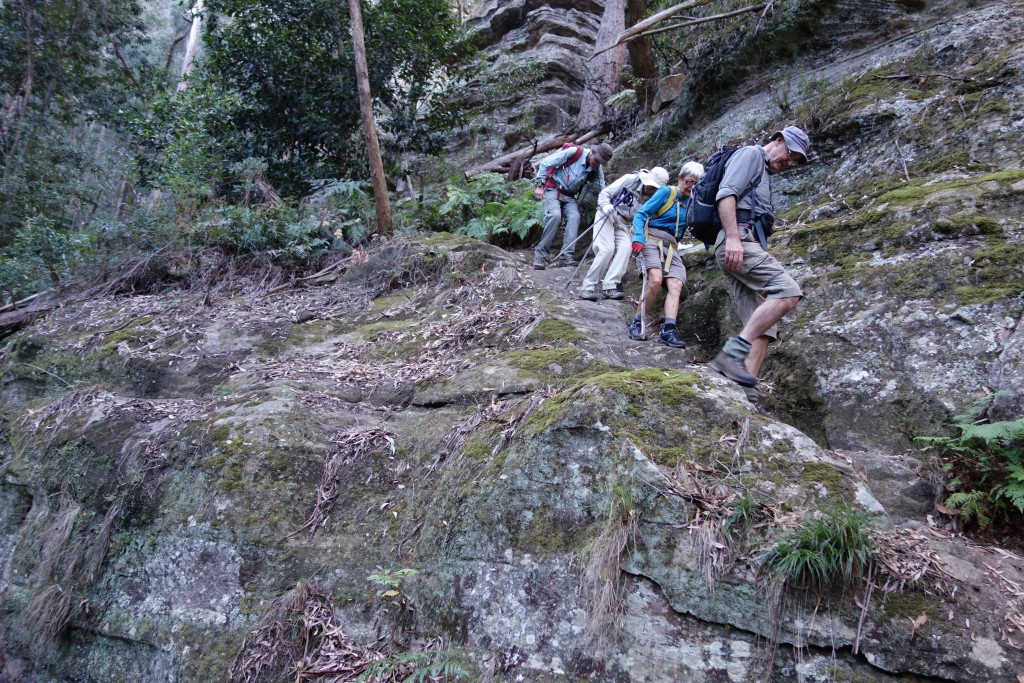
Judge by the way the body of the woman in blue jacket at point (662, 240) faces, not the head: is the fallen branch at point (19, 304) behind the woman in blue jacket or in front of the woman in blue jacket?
behind

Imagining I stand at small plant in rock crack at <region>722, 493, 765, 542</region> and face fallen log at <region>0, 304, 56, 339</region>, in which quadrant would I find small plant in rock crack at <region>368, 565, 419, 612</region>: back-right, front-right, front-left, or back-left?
front-left

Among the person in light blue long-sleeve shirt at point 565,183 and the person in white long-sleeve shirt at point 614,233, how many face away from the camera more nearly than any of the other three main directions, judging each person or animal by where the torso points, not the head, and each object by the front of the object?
0

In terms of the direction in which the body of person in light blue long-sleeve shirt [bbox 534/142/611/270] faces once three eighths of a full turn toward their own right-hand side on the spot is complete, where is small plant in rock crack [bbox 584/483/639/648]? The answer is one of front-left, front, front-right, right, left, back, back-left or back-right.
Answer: left

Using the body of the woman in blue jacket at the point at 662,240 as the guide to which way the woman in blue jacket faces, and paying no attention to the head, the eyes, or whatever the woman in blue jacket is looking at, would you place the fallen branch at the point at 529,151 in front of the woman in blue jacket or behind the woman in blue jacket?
behind

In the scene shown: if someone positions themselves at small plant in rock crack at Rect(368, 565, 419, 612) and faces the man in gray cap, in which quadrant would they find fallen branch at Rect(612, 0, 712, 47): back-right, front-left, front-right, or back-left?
front-left

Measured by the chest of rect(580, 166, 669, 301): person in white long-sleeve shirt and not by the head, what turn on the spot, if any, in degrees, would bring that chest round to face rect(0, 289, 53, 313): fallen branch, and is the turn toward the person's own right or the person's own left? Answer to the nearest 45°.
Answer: approximately 135° to the person's own right

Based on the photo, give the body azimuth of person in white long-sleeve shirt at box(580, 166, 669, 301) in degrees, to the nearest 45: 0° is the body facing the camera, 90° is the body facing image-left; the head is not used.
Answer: approximately 315°

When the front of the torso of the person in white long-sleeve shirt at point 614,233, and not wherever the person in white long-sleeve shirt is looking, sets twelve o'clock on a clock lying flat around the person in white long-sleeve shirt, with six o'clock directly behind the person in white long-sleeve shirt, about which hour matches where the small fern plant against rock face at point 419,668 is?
The small fern plant against rock face is roughly at 2 o'clock from the person in white long-sleeve shirt.

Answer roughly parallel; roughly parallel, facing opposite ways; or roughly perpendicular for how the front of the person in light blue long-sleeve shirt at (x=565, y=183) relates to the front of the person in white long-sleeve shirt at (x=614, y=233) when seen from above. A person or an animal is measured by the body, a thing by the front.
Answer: roughly parallel

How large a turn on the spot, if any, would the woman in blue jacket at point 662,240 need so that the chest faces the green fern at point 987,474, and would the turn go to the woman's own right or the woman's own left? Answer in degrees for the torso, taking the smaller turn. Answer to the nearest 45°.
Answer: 0° — they already face it

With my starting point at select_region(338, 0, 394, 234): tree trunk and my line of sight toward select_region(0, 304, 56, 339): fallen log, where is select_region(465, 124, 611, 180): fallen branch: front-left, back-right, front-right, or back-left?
back-right

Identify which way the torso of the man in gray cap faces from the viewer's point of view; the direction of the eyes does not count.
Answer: to the viewer's right

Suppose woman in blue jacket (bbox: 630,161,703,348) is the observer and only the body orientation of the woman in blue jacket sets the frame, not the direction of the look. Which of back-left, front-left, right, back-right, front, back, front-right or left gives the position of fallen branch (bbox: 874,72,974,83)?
left

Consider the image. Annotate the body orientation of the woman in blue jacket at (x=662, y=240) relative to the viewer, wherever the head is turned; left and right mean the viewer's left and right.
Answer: facing the viewer and to the right of the viewer

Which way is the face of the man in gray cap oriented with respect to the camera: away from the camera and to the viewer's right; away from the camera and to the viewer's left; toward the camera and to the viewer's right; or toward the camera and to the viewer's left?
toward the camera and to the viewer's right
